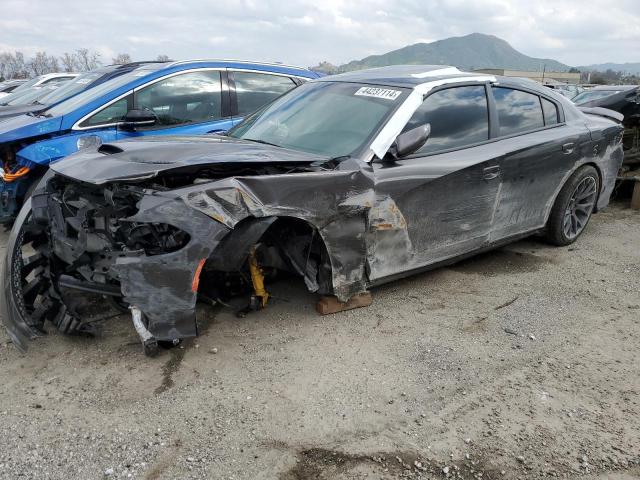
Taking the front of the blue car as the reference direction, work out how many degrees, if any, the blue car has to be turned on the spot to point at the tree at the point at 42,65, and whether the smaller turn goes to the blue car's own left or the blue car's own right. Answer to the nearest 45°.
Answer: approximately 135° to the blue car's own right

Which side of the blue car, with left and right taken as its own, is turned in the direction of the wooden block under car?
left

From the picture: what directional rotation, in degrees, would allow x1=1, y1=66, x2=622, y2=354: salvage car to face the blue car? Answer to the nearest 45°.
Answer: approximately 90° to its right

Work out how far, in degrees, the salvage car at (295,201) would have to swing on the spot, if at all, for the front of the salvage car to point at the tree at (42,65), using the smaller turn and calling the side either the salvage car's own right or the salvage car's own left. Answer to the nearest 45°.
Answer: approximately 90° to the salvage car's own right

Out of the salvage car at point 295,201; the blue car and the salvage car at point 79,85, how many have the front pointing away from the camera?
0

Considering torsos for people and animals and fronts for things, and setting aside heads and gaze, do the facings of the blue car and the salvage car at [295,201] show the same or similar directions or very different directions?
same or similar directions

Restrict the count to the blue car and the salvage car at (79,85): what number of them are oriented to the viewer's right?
0

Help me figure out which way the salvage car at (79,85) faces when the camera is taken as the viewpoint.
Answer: facing the viewer and to the left of the viewer
